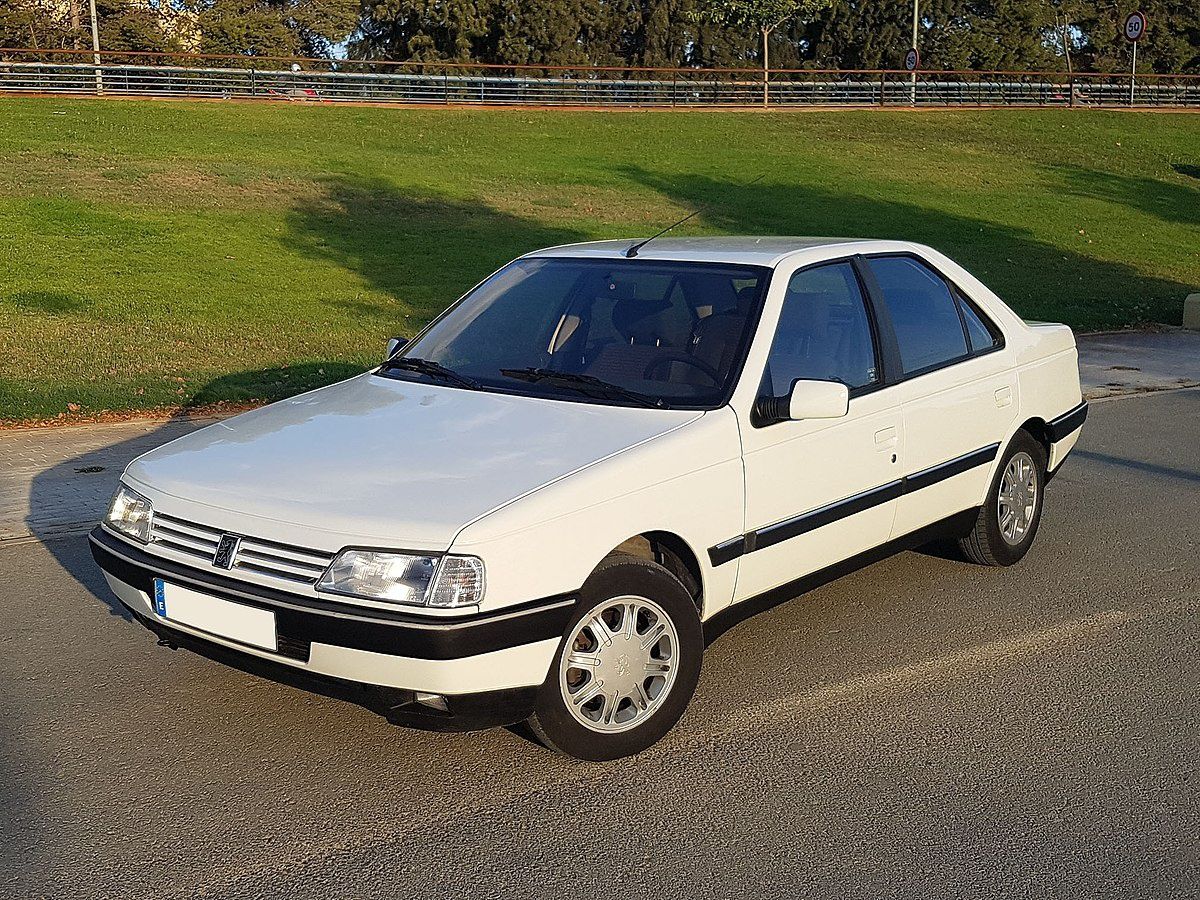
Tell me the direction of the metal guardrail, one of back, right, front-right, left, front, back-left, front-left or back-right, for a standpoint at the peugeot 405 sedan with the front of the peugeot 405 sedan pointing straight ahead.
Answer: back-right

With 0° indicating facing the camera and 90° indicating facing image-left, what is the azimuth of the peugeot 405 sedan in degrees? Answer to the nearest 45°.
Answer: approximately 45°
